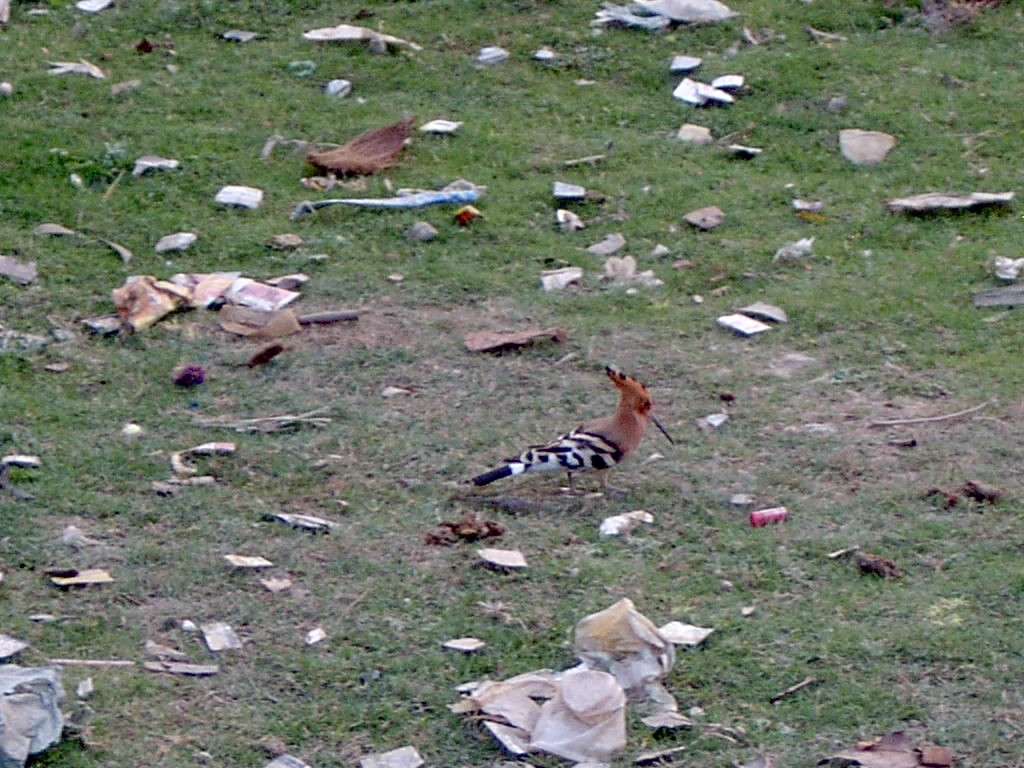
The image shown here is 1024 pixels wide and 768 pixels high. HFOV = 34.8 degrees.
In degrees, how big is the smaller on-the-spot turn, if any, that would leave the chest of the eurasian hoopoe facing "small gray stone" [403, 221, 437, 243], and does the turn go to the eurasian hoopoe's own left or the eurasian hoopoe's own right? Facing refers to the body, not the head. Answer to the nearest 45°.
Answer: approximately 90° to the eurasian hoopoe's own left

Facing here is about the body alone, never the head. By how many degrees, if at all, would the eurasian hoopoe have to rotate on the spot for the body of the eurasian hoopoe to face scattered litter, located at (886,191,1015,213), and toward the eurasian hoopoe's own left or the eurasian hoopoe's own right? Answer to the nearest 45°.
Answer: approximately 45° to the eurasian hoopoe's own left

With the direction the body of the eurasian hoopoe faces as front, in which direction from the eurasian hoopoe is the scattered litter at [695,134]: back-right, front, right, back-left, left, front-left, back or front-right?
left

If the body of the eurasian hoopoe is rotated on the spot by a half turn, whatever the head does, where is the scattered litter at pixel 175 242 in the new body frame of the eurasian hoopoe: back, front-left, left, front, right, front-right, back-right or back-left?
front-right

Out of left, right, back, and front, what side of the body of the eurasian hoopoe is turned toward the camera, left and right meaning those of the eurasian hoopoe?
right

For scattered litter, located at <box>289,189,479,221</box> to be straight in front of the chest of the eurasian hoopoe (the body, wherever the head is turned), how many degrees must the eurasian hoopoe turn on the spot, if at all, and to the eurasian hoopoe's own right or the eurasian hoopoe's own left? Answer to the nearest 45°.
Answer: approximately 90° to the eurasian hoopoe's own left

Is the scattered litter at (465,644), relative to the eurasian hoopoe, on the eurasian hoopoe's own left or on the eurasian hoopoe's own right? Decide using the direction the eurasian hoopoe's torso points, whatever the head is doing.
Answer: on the eurasian hoopoe's own right

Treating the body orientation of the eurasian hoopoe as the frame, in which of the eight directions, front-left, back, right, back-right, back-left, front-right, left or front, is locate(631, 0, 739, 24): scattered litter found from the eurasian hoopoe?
left

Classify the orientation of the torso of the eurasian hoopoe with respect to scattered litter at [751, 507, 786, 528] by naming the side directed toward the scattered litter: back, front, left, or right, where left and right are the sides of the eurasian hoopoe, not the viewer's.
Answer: front

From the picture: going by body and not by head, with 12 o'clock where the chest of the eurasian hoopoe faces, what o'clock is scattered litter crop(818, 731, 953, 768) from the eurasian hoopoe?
The scattered litter is roughly at 2 o'clock from the eurasian hoopoe.

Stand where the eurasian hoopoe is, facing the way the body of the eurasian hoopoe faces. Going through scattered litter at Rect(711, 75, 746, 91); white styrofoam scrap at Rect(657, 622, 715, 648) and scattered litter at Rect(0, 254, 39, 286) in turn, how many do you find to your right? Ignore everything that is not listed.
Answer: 1

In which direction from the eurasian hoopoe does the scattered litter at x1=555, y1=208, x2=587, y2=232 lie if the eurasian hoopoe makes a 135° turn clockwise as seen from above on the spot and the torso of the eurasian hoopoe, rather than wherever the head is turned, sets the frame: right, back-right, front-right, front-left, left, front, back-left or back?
back-right

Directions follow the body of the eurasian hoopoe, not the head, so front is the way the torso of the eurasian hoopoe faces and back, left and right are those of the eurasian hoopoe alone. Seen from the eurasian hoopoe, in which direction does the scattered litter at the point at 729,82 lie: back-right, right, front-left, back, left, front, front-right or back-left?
left

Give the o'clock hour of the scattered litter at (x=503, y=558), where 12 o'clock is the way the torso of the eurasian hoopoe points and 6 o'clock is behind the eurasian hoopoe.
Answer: The scattered litter is roughly at 4 o'clock from the eurasian hoopoe.

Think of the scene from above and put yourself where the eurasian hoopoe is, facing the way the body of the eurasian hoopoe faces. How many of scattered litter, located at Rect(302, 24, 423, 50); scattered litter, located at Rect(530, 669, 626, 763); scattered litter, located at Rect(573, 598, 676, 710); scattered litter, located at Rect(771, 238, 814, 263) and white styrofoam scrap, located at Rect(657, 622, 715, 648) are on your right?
3
